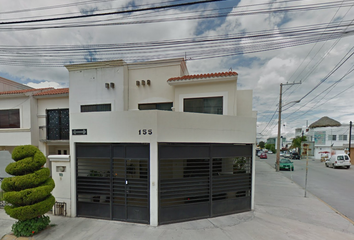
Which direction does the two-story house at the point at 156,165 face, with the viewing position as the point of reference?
facing the viewer

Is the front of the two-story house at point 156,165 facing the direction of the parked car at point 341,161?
no

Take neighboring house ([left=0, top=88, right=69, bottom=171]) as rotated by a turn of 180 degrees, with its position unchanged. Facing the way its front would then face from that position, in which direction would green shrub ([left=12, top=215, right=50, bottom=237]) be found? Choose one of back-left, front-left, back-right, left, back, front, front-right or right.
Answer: back

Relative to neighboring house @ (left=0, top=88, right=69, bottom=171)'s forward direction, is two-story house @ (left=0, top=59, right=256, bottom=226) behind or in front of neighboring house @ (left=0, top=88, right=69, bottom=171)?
in front

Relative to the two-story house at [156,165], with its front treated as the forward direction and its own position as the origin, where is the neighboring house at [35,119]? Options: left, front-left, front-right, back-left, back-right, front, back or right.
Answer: back-right

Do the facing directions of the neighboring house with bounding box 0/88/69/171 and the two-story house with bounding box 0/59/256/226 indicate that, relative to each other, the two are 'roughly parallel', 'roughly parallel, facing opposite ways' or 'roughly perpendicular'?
roughly parallel

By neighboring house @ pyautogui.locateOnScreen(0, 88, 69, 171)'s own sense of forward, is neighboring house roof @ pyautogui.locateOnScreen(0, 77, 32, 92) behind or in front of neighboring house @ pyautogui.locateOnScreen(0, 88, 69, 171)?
behind

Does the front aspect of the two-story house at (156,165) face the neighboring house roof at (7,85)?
no

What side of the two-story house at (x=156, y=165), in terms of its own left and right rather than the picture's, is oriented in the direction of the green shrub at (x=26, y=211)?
right

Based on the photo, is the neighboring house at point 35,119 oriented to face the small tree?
yes

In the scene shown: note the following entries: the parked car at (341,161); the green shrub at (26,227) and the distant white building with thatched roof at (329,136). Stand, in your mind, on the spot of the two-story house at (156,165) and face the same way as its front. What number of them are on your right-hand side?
1

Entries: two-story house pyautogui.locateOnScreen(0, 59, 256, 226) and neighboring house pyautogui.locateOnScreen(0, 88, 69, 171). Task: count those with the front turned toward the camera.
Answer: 2

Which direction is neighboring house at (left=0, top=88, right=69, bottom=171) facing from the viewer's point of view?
toward the camera

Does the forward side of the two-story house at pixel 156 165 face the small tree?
no
